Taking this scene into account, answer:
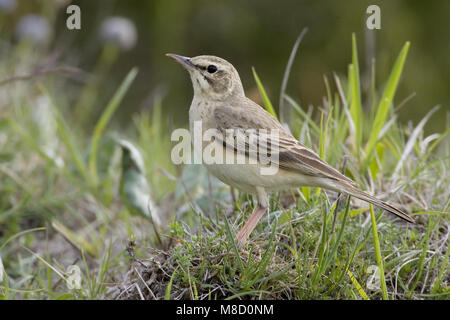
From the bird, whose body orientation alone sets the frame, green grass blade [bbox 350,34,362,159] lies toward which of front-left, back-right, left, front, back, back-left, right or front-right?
back-right

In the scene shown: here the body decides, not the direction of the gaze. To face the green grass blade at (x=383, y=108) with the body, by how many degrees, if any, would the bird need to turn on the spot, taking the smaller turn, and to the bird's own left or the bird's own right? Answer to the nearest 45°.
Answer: approximately 135° to the bird's own right

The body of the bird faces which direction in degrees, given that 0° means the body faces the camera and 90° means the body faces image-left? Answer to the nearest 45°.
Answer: approximately 90°
